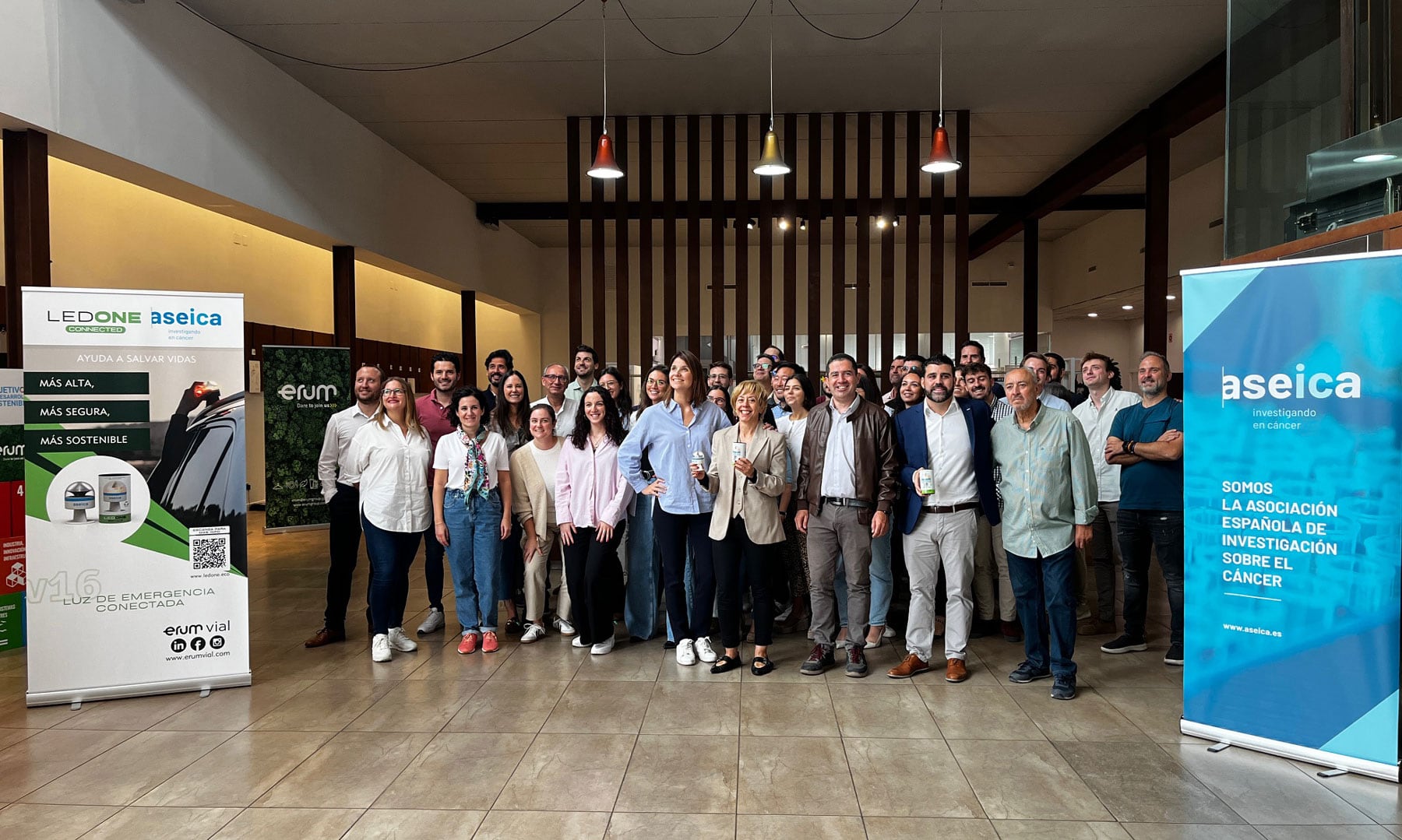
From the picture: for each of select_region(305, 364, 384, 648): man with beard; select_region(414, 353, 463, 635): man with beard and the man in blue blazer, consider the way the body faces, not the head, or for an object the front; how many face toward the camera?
3

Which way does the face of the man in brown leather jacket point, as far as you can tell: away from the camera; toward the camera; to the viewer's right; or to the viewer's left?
toward the camera

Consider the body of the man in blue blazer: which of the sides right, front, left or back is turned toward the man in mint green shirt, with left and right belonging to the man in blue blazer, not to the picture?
left

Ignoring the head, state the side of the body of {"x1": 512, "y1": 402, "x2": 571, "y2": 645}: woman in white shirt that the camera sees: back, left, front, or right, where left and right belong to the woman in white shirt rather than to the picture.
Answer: front

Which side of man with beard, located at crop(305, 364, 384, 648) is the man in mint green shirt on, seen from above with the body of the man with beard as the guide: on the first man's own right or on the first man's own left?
on the first man's own left

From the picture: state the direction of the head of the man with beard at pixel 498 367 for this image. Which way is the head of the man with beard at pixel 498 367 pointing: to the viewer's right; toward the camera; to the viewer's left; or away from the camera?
toward the camera

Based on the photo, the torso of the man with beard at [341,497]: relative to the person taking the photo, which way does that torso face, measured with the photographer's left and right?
facing the viewer

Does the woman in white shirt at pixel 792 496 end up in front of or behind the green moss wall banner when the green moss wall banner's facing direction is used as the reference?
in front

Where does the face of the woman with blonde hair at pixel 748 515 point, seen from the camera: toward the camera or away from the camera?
toward the camera

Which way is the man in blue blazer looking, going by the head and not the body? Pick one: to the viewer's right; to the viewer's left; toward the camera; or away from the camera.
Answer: toward the camera

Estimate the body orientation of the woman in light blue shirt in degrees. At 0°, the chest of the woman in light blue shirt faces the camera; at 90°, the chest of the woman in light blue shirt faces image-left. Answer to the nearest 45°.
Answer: approximately 0°

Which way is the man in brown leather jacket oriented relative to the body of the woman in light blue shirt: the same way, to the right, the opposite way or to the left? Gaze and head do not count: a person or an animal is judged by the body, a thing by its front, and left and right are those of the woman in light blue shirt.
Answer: the same way

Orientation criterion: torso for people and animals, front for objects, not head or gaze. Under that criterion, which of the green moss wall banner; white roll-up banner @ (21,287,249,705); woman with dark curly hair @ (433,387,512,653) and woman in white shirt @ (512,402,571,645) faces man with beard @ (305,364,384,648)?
the green moss wall banner

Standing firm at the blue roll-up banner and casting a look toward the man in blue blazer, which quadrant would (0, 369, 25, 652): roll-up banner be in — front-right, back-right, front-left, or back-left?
front-left

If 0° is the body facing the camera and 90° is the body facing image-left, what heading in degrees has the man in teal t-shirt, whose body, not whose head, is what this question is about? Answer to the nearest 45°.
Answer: approximately 45°

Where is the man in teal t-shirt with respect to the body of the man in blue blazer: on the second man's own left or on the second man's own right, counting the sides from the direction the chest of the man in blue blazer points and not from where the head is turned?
on the second man's own left

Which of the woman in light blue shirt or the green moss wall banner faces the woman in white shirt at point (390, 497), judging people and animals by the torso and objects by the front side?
the green moss wall banner
